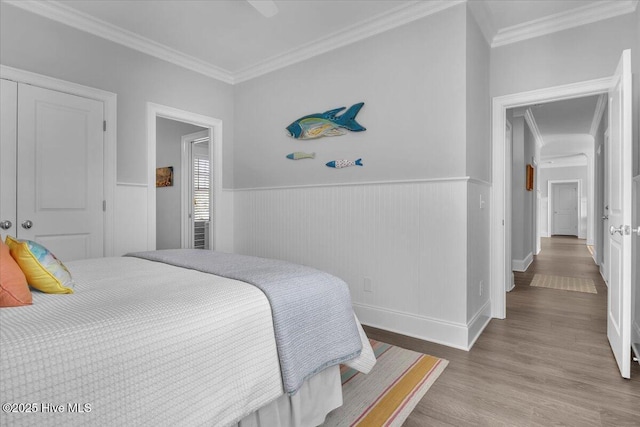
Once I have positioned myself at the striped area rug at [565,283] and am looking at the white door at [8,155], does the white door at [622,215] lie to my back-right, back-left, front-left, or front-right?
front-left

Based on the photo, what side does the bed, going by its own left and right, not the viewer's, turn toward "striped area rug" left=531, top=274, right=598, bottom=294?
front

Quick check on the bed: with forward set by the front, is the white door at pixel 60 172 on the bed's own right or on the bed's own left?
on the bed's own left

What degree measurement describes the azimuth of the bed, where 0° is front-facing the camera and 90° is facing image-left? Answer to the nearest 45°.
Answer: approximately 225°

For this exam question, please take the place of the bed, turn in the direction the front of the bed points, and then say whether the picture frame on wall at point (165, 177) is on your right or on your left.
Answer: on your left

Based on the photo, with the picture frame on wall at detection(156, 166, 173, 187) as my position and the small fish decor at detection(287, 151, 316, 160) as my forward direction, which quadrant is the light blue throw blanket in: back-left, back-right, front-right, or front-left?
front-right

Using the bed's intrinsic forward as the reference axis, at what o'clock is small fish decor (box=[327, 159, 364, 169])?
The small fish decor is roughly at 12 o'clock from the bed.

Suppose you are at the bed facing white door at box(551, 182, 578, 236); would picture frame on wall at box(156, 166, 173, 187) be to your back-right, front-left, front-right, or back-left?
front-left

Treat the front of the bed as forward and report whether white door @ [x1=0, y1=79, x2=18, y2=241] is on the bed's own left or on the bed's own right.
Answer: on the bed's own left

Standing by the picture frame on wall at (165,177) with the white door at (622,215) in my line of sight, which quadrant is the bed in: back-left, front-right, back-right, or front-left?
front-right

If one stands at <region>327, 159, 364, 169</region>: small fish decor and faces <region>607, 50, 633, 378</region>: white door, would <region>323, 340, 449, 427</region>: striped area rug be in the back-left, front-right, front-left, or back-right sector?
front-right

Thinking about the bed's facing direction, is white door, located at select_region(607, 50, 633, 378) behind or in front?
in front

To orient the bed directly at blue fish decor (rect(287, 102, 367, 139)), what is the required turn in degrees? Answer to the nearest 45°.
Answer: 0° — it already faces it

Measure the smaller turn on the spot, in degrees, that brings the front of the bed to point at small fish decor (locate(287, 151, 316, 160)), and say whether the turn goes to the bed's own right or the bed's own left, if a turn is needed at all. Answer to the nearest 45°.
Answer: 0° — it already faces it
